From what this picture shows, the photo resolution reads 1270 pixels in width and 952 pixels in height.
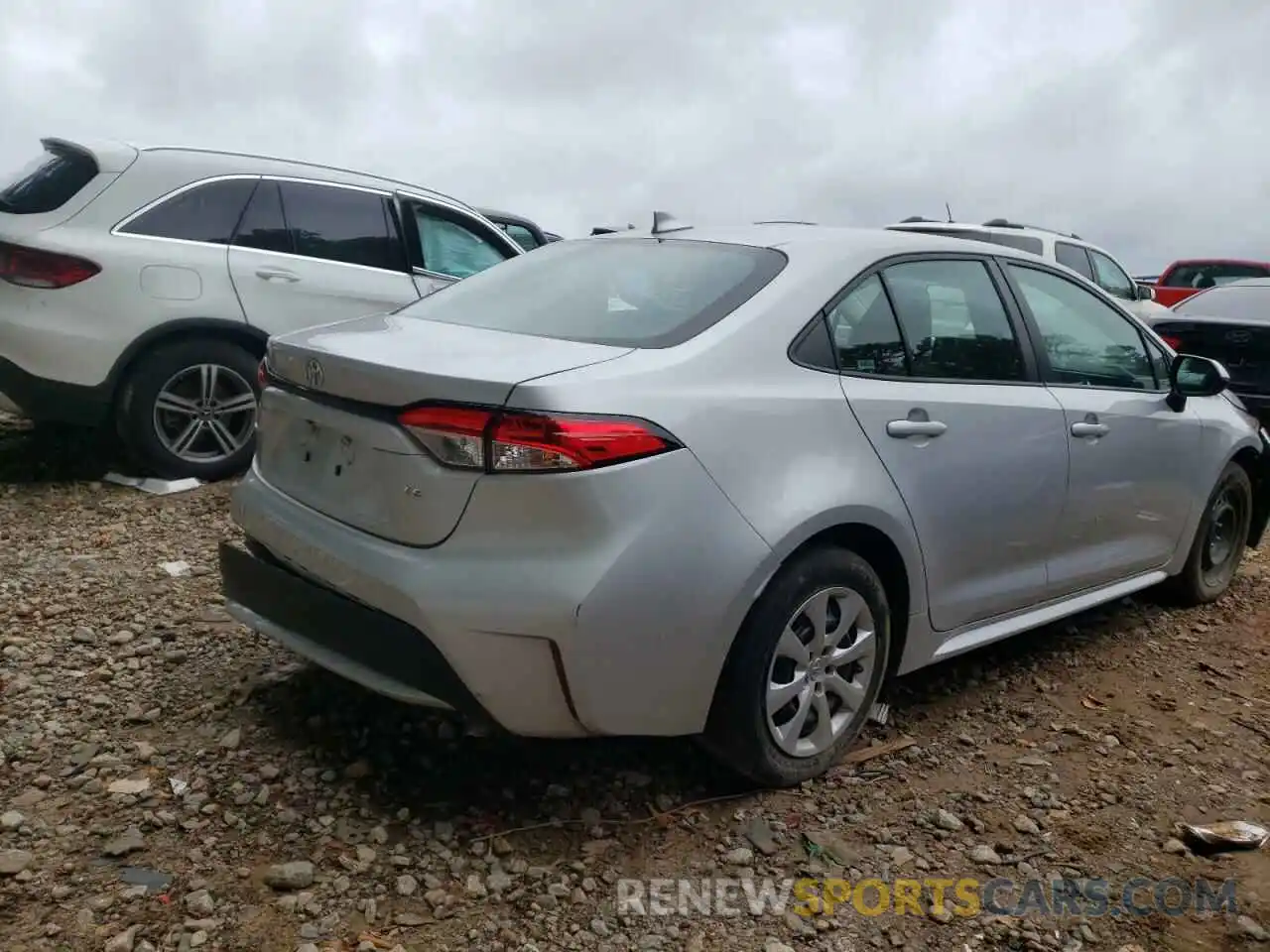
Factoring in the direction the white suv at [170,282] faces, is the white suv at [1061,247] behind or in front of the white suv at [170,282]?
in front

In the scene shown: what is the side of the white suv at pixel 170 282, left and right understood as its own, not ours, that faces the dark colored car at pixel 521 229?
front

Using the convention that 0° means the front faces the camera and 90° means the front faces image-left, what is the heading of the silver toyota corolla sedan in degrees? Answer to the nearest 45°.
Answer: approximately 225°

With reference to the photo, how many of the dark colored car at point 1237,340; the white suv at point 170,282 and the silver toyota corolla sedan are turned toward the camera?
0

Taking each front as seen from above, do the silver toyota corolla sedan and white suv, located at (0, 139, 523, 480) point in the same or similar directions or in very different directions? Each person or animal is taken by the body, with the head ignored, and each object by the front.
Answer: same or similar directions

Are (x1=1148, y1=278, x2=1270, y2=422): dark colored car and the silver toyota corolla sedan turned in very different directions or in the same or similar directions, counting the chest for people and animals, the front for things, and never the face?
same or similar directions

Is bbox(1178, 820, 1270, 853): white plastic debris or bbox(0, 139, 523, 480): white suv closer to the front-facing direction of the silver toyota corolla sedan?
the white plastic debris

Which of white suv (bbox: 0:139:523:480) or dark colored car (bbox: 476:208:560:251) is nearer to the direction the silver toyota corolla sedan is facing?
the dark colored car

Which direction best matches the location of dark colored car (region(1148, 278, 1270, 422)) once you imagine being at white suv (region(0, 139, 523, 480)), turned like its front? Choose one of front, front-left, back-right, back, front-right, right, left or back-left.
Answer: front-right

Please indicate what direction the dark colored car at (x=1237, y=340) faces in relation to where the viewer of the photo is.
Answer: facing away from the viewer and to the right of the viewer

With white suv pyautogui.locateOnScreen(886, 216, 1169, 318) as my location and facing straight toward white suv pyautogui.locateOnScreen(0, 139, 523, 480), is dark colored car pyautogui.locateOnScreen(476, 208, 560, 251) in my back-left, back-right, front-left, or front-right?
front-right

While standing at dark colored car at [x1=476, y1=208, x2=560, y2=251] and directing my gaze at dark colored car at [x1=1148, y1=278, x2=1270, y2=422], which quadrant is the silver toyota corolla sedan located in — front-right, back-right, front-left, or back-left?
front-right

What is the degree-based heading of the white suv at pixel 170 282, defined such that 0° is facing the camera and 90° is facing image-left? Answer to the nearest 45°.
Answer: approximately 225°

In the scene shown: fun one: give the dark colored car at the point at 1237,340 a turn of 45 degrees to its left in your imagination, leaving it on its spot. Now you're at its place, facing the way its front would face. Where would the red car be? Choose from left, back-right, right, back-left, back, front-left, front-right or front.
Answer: front

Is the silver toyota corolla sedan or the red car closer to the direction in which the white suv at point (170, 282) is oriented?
the red car

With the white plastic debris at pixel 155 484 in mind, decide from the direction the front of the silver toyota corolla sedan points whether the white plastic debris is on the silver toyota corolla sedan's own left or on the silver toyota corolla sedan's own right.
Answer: on the silver toyota corolla sedan's own left
